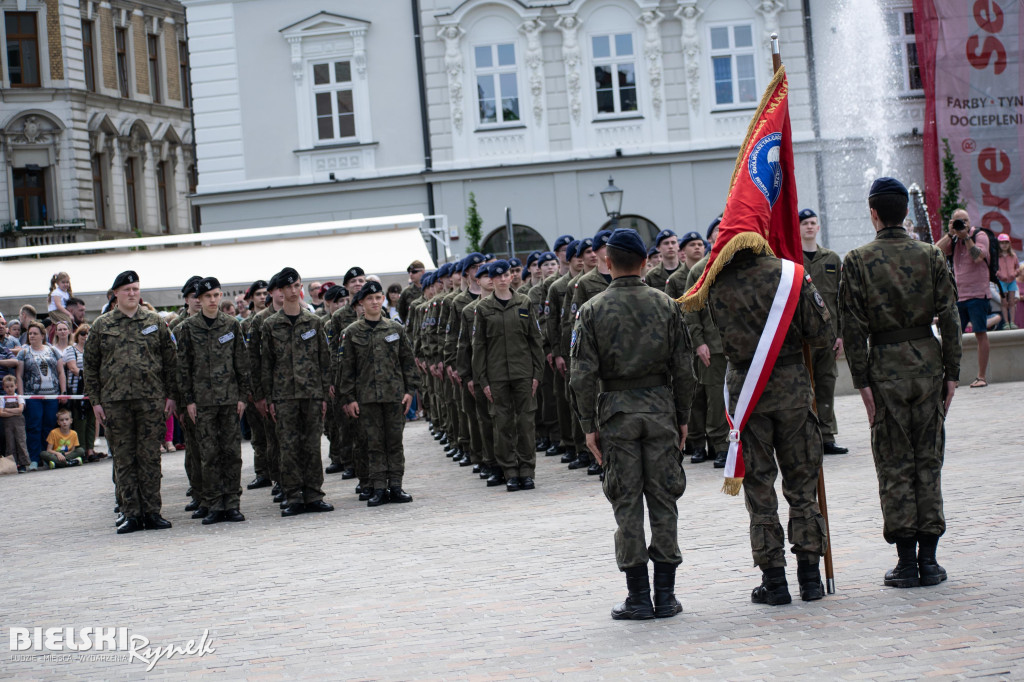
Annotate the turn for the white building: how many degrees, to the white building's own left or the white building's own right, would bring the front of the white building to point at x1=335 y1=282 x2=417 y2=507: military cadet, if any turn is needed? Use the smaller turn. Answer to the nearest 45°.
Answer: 0° — it already faces them

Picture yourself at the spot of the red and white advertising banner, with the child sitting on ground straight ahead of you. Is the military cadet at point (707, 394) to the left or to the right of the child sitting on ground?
left

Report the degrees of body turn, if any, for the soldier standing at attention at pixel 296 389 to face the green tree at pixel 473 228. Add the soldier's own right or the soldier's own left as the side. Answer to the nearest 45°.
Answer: approximately 180°

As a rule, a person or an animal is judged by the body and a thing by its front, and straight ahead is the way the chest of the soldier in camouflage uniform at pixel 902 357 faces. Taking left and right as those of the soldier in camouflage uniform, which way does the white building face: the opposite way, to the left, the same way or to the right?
the opposite way

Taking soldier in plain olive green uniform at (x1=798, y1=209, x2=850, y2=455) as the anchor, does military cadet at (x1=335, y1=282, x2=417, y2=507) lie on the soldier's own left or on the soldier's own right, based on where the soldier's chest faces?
on the soldier's own right

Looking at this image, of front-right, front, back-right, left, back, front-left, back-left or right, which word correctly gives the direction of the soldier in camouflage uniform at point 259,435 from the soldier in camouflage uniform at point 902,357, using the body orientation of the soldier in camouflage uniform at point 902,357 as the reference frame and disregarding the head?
front-left

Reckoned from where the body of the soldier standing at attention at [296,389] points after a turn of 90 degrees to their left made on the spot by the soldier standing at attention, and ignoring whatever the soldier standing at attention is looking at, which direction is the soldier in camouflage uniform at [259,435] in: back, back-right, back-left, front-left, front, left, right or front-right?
left

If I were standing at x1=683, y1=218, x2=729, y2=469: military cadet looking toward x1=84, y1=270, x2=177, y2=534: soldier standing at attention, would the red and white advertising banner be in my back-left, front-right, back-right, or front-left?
back-right

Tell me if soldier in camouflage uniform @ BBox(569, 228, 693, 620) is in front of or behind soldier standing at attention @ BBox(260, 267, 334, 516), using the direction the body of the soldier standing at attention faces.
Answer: in front
